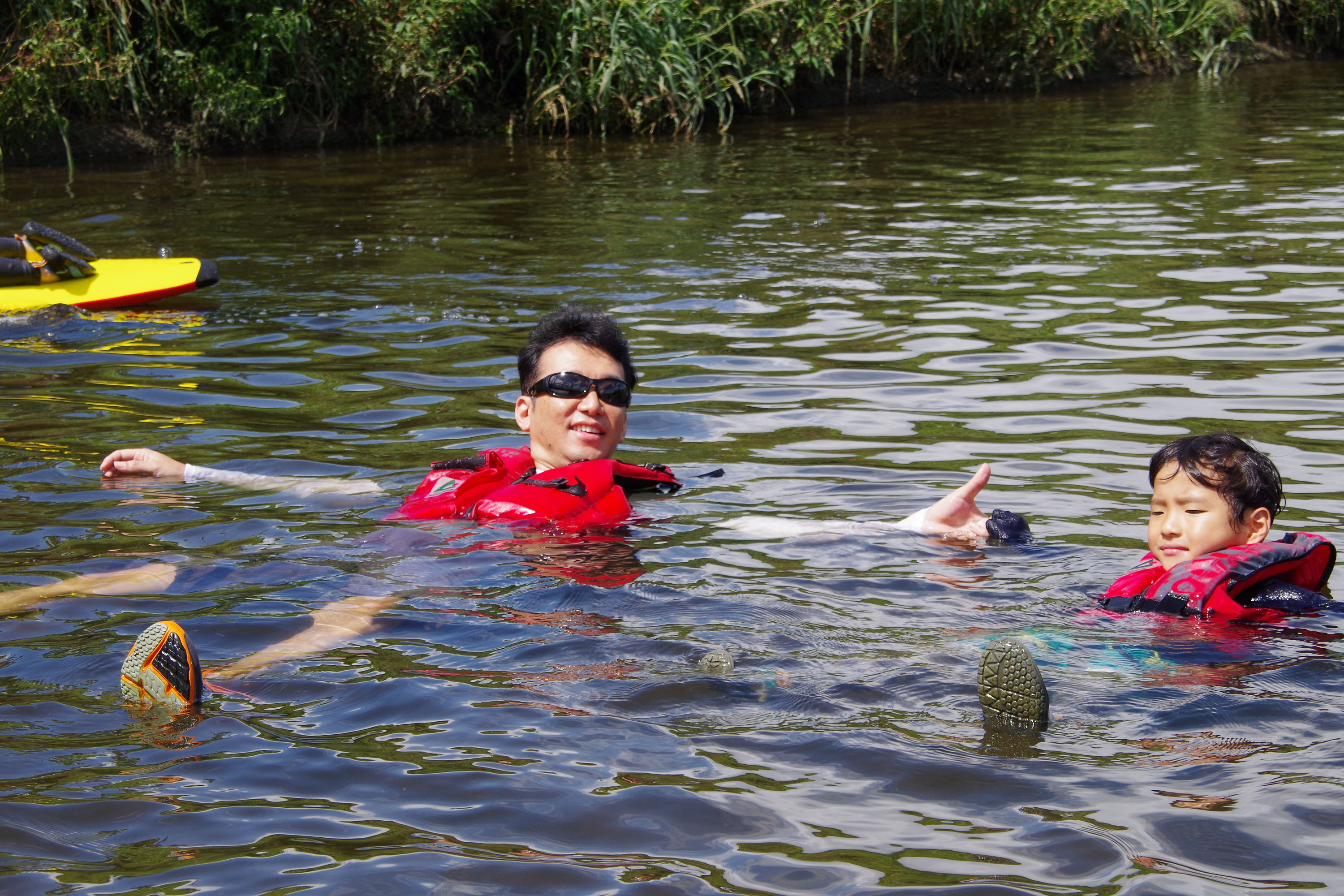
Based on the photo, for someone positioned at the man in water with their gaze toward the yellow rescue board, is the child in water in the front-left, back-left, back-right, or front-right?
back-right

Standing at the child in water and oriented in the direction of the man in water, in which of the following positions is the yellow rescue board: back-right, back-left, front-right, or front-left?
front-right

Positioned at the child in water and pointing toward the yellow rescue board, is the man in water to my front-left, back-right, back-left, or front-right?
front-left

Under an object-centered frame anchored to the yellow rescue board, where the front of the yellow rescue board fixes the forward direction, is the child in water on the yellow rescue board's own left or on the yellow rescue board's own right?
on the yellow rescue board's own right

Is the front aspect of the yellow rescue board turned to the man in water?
no

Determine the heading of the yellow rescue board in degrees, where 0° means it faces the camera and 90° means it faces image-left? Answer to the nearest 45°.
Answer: approximately 270°
